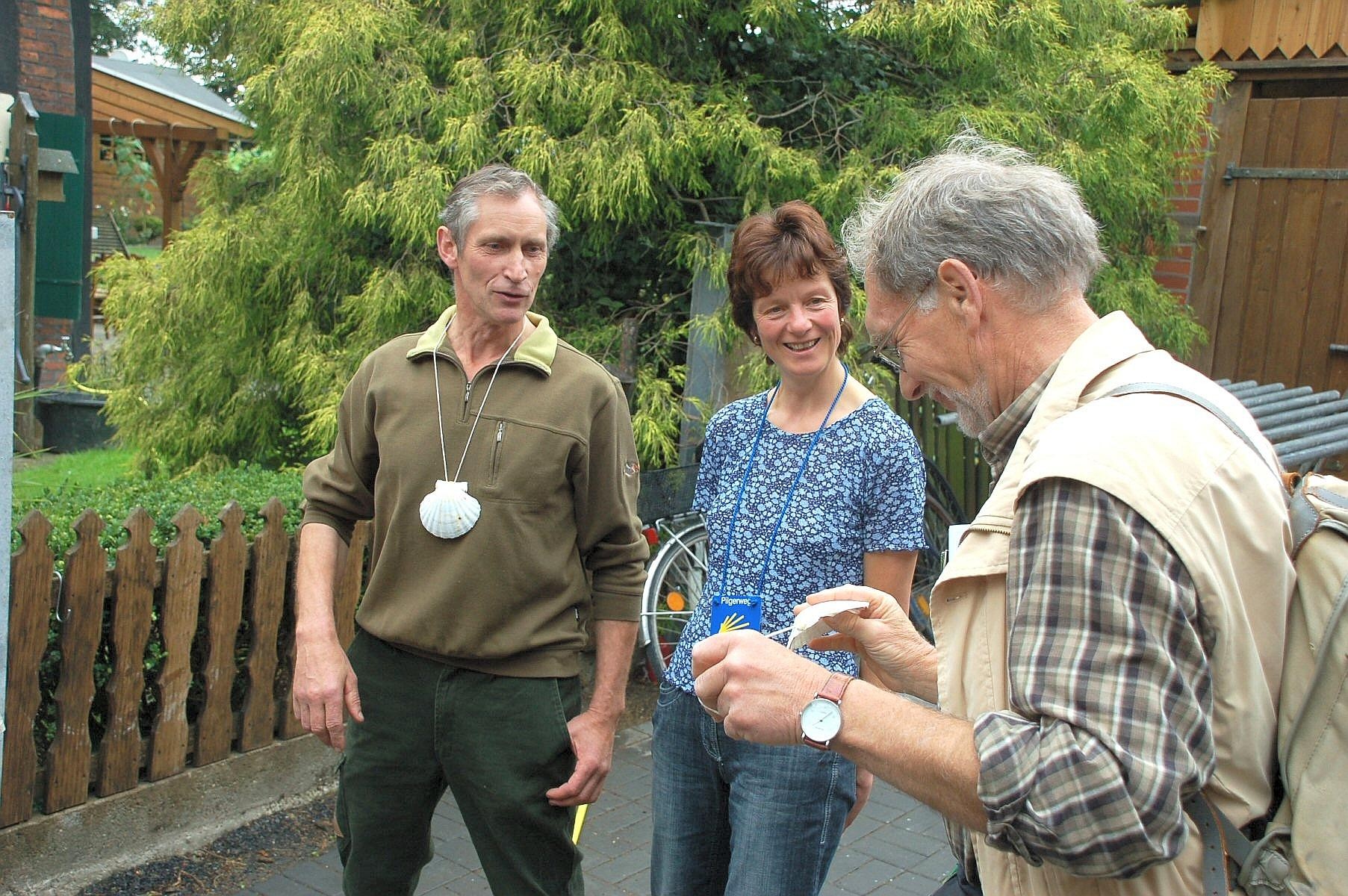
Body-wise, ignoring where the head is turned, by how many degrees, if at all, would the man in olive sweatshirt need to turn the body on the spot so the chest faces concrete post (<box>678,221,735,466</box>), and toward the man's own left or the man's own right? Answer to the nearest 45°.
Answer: approximately 180°

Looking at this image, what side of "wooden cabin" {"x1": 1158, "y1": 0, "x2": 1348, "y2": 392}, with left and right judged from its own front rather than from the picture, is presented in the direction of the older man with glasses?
front

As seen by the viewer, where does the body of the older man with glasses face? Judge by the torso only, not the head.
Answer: to the viewer's left

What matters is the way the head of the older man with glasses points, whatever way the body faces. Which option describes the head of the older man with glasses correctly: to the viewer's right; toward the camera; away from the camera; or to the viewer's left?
to the viewer's left

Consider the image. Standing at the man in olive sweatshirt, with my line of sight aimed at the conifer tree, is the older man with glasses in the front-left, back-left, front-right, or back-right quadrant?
back-right

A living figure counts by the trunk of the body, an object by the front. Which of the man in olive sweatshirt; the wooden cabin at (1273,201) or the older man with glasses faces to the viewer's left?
the older man with glasses

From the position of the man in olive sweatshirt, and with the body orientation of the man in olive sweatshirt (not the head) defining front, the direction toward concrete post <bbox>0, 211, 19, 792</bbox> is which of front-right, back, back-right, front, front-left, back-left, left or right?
right

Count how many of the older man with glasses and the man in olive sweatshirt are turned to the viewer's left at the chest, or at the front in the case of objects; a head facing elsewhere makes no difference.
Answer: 1

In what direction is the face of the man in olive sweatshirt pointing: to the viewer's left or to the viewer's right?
to the viewer's right

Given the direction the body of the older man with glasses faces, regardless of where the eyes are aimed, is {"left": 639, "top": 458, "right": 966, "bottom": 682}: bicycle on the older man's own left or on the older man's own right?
on the older man's own right

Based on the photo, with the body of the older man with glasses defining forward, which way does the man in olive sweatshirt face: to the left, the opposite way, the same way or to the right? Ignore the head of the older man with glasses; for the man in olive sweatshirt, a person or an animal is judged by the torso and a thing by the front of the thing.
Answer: to the left

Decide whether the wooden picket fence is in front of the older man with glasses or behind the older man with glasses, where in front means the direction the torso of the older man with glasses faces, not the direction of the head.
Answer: in front

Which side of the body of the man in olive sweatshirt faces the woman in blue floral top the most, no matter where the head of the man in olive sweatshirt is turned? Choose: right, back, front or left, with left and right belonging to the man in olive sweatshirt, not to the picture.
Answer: left

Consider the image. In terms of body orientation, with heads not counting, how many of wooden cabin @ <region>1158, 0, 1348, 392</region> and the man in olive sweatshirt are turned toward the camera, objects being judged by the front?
2

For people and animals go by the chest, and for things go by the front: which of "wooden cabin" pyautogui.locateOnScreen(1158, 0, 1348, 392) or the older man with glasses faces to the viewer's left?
the older man with glasses

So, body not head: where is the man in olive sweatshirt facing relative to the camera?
toward the camera
